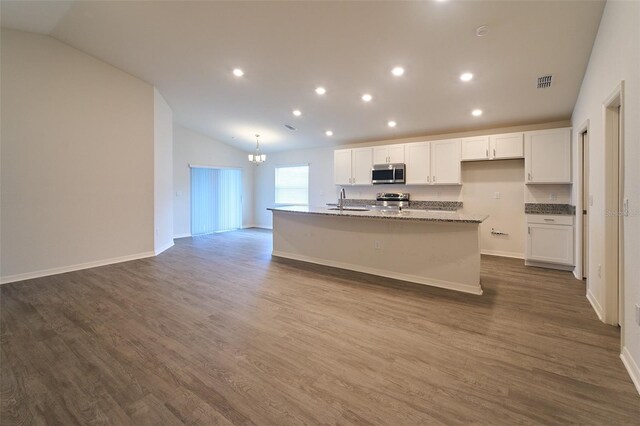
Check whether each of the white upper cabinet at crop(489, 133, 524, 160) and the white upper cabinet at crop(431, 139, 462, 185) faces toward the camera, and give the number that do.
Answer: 2

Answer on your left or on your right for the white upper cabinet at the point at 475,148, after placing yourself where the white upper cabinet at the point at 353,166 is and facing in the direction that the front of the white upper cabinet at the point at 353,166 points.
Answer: on your left

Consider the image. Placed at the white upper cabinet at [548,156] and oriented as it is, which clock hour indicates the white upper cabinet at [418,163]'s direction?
the white upper cabinet at [418,163] is roughly at 3 o'clock from the white upper cabinet at [548,156].

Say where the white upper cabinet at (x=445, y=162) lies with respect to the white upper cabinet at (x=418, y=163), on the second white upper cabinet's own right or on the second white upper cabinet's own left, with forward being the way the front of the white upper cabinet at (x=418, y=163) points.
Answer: on the second white upper cabinet's own left

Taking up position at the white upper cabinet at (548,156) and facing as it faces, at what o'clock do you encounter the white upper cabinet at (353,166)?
the white upper cabinet at (353,166) is roughly at 3 o'clock from the white upper cabinet at (548,156).

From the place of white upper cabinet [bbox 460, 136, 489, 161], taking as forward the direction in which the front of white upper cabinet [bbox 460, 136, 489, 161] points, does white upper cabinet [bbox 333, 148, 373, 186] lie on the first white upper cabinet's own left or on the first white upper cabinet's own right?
on the first white upper cabinet's own right

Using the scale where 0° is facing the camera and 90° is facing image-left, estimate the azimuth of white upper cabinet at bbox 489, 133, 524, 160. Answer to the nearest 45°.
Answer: approximately 0°

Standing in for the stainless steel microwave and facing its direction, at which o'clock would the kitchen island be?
The kitchen island is roughly at 12 o'clock from the stainless steel microwave.

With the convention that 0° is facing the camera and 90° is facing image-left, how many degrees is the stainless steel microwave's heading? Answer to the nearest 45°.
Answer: approximately 0°
